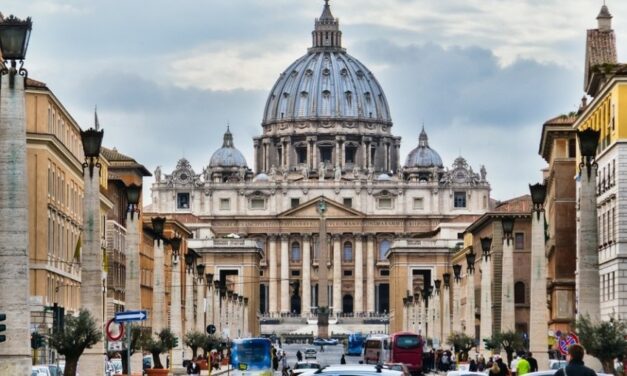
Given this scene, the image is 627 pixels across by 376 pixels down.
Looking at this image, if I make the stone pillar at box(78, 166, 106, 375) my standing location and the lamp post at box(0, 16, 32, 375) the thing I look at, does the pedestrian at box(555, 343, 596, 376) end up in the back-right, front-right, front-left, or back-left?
front-left

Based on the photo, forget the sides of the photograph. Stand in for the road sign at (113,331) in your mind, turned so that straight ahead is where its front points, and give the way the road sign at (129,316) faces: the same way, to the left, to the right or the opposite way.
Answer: the same way

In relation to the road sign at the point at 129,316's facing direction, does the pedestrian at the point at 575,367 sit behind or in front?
in front

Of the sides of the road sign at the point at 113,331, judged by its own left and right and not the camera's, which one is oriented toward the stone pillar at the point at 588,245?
left

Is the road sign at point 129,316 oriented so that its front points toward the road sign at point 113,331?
no

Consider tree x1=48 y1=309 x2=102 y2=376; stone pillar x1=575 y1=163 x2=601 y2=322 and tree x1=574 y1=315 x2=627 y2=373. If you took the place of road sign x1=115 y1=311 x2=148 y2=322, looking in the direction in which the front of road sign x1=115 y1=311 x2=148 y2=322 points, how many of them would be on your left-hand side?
2

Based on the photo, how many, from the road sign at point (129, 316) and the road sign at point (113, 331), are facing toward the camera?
2

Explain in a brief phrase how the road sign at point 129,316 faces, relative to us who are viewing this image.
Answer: facing the viewer

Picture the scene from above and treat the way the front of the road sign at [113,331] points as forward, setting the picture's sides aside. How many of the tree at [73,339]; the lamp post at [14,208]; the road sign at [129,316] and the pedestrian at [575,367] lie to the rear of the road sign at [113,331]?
0

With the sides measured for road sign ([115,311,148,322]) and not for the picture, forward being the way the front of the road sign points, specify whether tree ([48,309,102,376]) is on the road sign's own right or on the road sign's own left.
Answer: on the road sign's own right

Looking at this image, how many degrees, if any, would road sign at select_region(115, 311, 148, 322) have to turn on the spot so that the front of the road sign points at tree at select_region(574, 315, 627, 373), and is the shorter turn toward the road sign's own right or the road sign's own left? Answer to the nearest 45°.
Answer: approximately 90° to the road sign's own left

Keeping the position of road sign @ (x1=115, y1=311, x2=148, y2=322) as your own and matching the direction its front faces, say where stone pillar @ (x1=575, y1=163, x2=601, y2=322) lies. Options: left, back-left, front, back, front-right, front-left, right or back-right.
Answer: left
